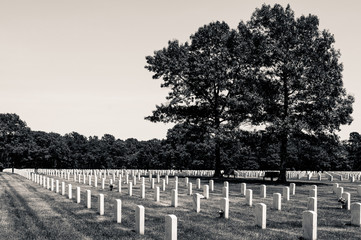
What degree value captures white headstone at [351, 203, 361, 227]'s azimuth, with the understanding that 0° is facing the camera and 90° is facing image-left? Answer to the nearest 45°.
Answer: approximately 45°

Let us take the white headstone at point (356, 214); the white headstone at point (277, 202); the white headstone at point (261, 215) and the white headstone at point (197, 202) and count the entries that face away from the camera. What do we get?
0

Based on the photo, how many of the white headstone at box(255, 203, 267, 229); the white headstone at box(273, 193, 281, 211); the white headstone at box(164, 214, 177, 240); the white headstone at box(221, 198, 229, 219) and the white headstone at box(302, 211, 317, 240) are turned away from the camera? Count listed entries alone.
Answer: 0

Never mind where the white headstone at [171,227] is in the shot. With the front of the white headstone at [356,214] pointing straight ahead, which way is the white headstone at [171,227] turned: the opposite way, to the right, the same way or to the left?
the same way

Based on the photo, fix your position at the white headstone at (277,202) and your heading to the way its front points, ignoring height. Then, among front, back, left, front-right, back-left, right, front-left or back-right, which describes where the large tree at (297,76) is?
back-right

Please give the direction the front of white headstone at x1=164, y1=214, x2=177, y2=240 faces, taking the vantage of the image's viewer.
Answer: facing the viewer and to the left of the viewer

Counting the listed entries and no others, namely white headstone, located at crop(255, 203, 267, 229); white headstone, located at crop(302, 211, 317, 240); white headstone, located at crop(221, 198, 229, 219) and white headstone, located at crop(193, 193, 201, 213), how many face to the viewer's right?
0

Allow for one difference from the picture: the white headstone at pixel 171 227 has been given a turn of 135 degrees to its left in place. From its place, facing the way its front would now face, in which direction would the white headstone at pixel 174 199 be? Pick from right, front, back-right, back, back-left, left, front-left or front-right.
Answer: left

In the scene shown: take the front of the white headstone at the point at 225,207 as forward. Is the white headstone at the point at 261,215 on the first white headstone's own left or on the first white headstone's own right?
on the first white headstone's own left

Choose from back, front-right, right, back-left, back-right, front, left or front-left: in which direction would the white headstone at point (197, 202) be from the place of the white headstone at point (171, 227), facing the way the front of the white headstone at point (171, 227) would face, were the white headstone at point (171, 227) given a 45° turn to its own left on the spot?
back

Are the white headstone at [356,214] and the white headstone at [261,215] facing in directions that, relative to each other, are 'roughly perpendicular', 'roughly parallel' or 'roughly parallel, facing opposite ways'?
roughly parallel

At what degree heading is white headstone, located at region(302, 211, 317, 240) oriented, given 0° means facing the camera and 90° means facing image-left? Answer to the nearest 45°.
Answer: approximately 45°

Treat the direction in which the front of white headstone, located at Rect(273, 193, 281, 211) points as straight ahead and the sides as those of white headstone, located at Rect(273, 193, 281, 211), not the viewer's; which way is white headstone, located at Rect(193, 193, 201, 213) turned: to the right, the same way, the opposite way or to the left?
the same way

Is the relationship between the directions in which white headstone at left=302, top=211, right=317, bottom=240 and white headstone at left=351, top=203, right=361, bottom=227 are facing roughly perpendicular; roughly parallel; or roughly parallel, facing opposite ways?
roughly parallel

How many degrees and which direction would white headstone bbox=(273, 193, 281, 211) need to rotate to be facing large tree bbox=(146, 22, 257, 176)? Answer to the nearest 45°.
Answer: approximately 135° to its right
